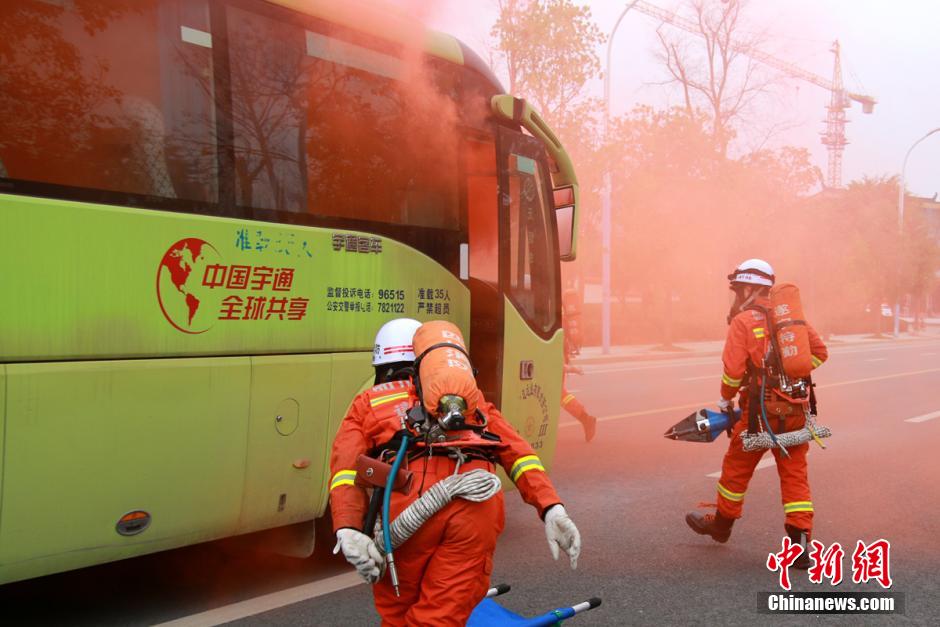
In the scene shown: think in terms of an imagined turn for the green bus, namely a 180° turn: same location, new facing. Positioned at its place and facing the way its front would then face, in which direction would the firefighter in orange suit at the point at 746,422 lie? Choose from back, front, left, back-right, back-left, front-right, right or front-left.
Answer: back-left

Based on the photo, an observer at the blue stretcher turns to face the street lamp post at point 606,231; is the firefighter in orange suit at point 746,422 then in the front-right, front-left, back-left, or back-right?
front-right

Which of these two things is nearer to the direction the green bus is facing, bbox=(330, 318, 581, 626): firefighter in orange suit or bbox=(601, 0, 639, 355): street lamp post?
the street lamp post

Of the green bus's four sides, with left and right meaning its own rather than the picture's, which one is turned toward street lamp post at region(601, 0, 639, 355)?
front

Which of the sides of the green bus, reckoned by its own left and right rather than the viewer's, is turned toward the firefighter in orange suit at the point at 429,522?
right

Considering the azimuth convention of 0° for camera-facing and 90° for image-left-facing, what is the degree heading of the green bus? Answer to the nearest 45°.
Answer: approximately 225°
